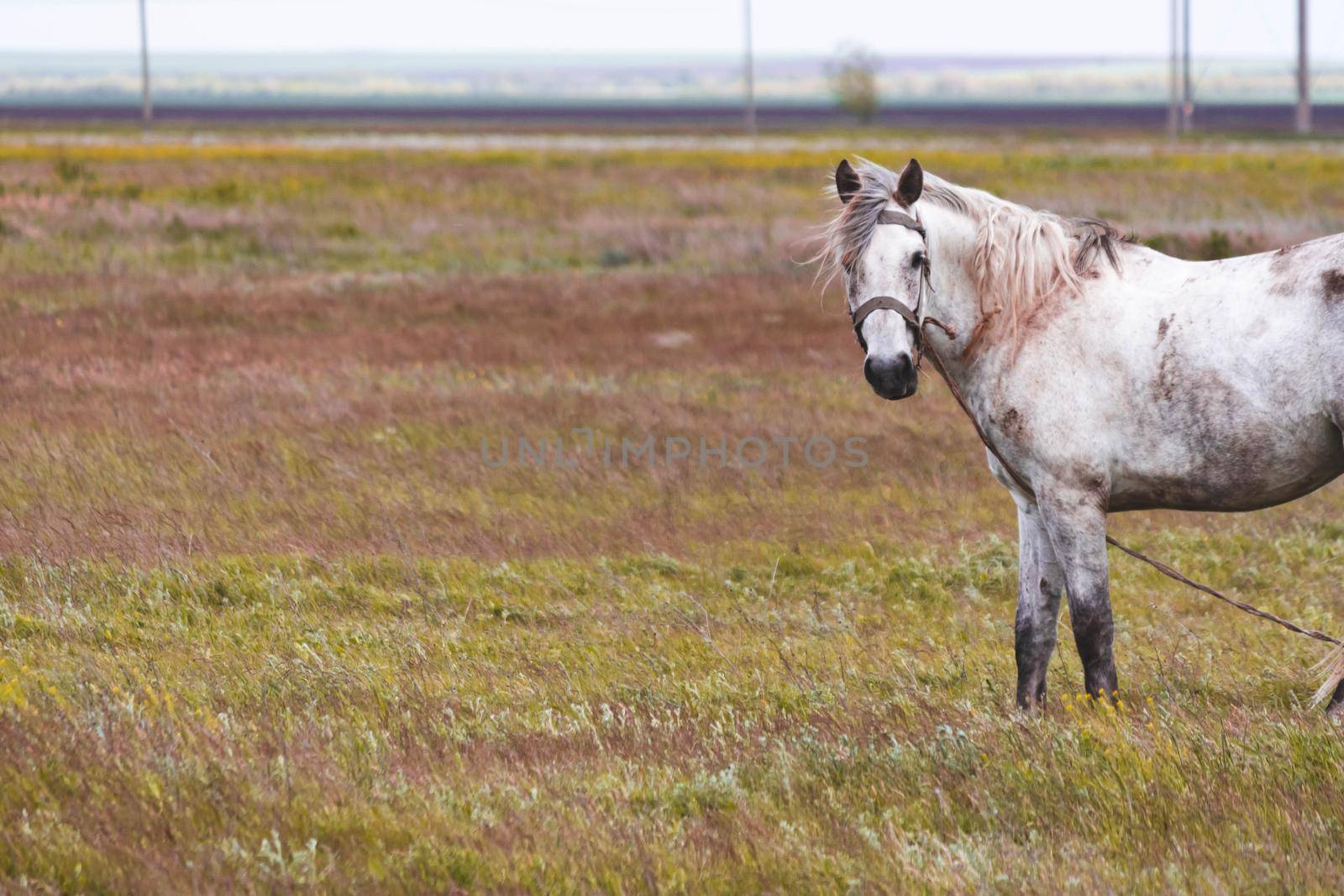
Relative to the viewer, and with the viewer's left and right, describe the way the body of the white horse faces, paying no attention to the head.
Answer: facing to the left of the viewer
